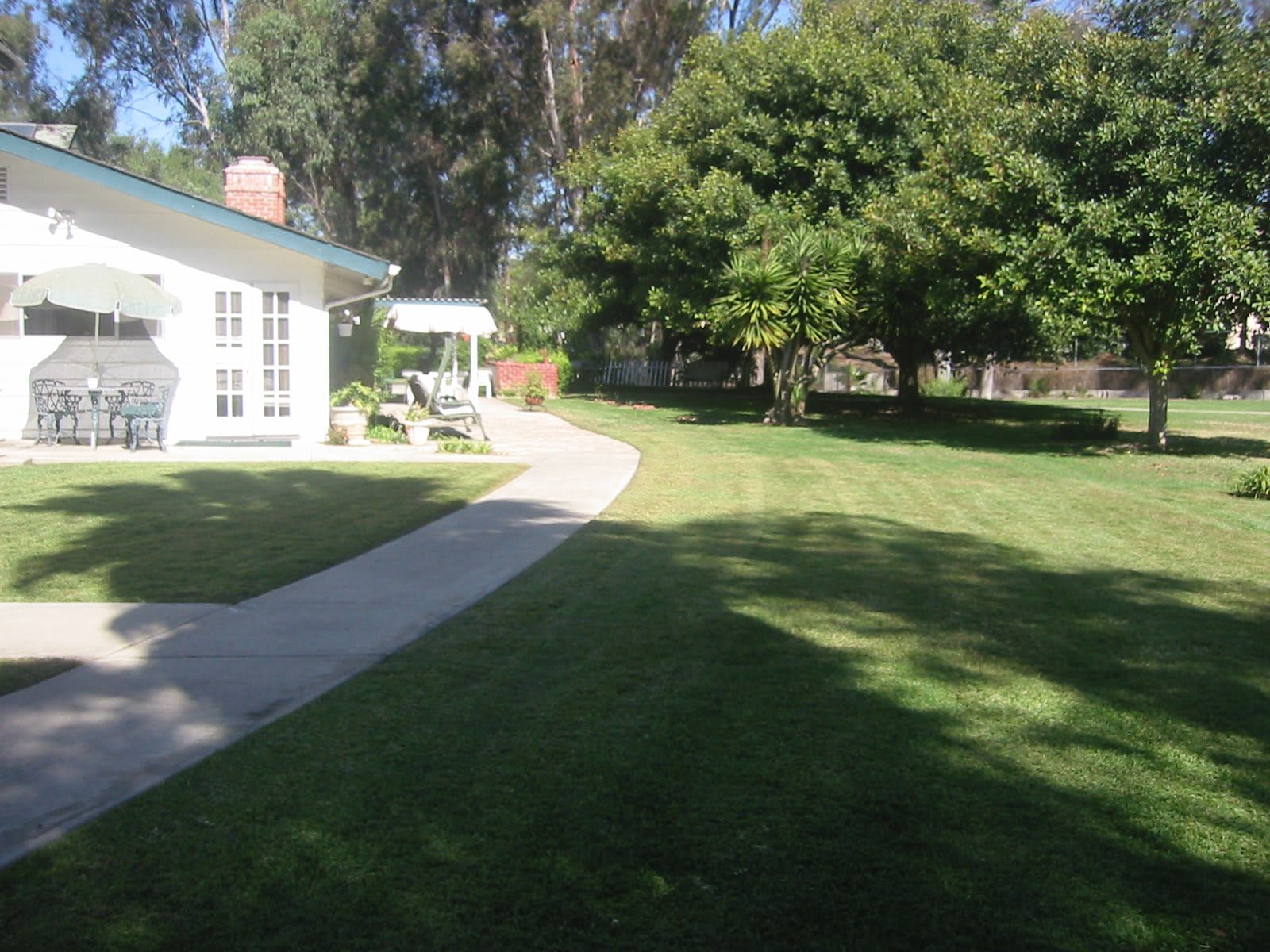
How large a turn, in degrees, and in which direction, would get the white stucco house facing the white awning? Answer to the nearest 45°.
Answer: approximately 135° to its left

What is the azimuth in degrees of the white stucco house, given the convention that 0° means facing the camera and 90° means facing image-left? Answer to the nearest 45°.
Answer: approximately 0°

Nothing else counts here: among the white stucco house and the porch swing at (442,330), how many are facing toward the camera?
1

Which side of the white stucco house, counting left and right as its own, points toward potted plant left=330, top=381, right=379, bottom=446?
left
